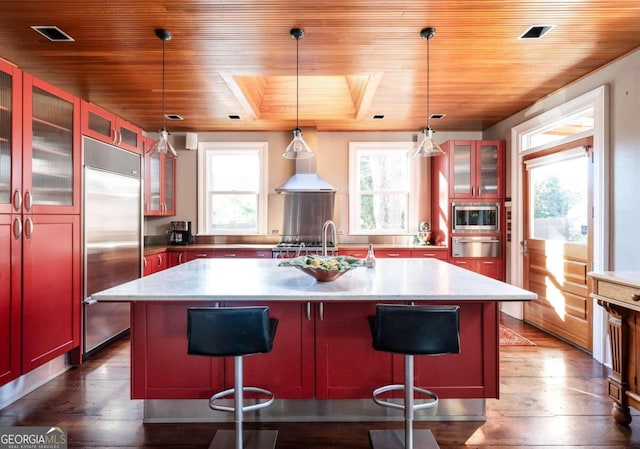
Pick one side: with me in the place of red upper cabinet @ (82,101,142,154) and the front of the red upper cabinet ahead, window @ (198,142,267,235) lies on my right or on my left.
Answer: on my left

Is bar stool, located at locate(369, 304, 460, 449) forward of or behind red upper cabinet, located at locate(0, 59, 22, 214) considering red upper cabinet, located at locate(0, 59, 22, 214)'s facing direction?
forward

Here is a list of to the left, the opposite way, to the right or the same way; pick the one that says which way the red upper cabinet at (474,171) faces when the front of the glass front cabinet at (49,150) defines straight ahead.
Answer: to the right

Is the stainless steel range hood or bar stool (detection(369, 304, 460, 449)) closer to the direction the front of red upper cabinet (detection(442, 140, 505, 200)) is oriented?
the bar stool

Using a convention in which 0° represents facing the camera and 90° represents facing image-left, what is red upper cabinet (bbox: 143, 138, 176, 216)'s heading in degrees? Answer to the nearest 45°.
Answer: approximately 0°

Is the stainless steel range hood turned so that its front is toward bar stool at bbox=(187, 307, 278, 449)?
yes

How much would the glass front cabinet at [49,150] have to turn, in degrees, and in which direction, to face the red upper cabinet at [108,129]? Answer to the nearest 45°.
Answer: approximately 90° to its left

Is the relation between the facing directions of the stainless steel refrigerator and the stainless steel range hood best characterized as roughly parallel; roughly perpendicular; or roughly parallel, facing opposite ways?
roughly perpendicular

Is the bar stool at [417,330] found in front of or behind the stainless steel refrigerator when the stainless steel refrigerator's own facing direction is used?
in front

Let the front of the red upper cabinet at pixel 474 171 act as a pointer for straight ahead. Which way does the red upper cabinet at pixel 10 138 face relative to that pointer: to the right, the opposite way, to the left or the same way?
to the left

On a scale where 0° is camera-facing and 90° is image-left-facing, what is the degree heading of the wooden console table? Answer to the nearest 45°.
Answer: approximately 45°

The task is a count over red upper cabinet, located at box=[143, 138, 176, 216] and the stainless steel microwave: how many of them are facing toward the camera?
2
